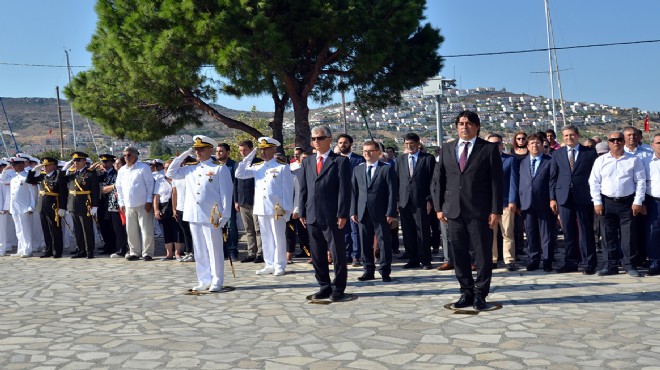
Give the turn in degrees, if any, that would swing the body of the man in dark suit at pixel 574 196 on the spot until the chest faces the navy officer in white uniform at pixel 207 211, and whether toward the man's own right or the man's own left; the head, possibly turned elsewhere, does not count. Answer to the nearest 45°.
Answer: approximately 45° to the man's own right

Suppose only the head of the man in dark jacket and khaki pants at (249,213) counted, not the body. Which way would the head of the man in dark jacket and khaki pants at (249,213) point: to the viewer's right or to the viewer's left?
to the viewer's left

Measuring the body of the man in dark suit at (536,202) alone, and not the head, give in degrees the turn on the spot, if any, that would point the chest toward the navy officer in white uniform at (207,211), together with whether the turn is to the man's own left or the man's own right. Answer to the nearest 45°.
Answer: approximately 45° to the man's own right

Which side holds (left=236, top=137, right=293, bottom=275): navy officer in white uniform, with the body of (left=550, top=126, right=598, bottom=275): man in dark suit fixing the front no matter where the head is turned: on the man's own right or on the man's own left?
on the man's own right

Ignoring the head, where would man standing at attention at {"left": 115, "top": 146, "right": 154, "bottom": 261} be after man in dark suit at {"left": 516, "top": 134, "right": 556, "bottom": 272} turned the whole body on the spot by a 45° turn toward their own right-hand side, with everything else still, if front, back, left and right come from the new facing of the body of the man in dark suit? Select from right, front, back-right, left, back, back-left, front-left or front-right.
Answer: front-right

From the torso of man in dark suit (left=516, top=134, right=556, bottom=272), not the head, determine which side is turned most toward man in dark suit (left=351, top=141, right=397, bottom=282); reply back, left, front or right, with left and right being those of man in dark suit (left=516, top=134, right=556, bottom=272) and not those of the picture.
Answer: right

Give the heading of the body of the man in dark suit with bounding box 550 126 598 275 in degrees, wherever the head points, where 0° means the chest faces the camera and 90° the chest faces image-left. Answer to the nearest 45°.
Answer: approximately 0°

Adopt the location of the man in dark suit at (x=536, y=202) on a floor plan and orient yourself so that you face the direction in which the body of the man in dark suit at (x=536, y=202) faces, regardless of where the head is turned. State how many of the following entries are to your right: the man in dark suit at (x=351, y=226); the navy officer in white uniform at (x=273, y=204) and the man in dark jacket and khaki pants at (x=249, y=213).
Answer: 3

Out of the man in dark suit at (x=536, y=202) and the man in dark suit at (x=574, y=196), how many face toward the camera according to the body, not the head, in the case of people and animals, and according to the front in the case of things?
2

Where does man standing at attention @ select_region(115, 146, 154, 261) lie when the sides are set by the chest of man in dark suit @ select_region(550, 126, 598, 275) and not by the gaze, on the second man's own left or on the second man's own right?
on the second man's own right

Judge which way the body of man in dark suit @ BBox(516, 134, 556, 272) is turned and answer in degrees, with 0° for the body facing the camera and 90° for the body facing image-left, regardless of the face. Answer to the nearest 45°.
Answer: approximately 0°
